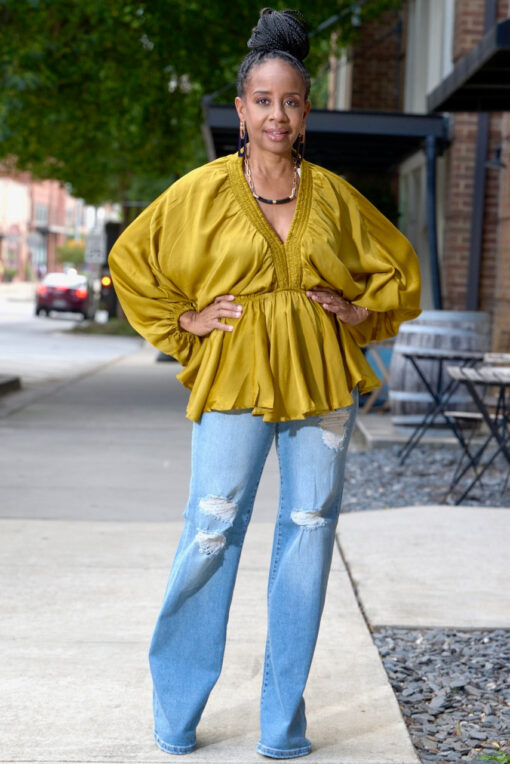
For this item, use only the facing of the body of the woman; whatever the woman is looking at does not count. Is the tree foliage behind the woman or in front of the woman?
behind

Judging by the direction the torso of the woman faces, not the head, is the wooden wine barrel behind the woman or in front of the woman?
behind

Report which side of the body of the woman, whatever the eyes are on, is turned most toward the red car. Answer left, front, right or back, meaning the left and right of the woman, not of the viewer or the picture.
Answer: back

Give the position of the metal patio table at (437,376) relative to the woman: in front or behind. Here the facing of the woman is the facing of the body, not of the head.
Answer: behind
